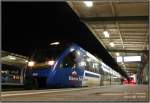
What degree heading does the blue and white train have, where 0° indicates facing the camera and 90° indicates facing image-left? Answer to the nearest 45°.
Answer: approximately 45°

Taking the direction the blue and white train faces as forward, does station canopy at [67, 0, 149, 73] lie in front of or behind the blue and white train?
behind

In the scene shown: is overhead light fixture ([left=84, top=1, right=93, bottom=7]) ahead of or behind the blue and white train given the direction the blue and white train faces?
ahead
